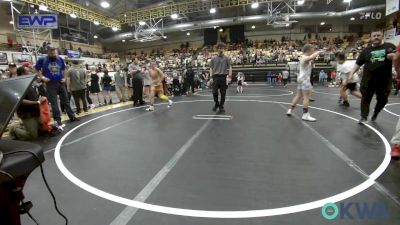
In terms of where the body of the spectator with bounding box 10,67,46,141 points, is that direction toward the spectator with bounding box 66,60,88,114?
no

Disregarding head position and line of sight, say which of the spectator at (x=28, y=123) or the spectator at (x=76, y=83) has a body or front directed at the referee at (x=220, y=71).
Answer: the spectator at (x=28, y=123)

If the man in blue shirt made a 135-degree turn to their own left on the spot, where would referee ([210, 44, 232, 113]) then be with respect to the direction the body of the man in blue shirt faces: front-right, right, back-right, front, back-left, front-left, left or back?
right

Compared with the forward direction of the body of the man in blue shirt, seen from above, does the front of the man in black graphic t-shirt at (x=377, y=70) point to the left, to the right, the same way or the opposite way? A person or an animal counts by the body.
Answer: to the right

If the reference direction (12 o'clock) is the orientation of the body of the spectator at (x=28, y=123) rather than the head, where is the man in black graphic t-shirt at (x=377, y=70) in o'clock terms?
The man in black graphic t-shirt is roughly at 1 o'clock from the spectator.

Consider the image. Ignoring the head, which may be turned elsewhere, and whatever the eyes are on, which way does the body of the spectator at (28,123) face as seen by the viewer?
to the viewer's right

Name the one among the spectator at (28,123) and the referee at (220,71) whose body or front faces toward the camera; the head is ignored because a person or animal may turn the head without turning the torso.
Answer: the referee

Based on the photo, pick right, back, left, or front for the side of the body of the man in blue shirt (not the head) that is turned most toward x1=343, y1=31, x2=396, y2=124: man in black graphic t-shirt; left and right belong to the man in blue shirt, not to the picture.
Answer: front

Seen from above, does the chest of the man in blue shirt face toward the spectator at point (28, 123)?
no

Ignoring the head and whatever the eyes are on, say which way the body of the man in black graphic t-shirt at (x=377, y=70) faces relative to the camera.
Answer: toward the camera

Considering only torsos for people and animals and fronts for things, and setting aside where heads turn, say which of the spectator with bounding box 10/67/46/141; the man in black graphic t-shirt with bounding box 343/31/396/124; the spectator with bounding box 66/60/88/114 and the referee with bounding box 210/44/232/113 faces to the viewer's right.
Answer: the spectator with bounding box 10/67/46/141

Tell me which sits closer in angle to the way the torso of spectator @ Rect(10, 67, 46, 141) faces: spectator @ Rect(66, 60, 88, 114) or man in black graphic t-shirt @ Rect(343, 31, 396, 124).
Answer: the man in black graphic t-shirt

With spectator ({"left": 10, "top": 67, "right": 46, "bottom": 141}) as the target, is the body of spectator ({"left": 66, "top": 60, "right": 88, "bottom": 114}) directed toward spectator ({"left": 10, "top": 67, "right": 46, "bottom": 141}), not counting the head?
no

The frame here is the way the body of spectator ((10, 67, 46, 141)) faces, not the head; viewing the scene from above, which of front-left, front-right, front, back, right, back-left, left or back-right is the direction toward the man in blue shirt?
front-left

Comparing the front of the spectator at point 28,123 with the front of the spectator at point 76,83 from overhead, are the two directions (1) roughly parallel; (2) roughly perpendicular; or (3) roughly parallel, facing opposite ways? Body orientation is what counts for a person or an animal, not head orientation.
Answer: roughly perpendicular
